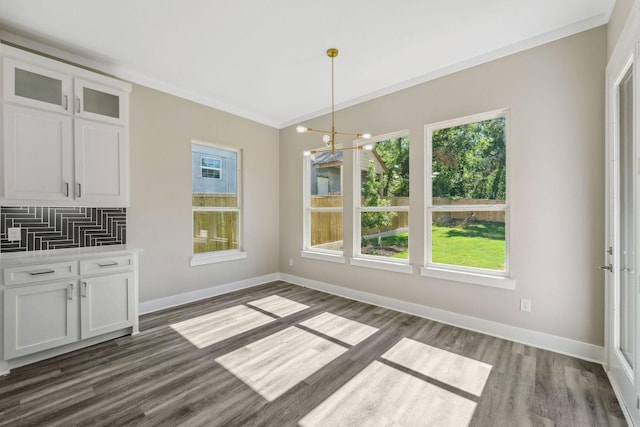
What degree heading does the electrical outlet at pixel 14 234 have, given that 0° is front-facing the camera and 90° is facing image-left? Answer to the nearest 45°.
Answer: approximately 0°

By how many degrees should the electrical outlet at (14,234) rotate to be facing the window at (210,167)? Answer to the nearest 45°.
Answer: approximately 90° to its left

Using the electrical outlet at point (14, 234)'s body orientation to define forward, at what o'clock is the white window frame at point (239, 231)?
The white window frame is roughly at 9 o'clock from the electrical outlet.

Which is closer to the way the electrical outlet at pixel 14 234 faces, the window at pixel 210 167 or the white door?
the white door

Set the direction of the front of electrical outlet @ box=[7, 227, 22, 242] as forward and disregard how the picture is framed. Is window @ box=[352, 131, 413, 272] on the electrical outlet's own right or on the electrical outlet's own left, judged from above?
on the electrical outlet's own left

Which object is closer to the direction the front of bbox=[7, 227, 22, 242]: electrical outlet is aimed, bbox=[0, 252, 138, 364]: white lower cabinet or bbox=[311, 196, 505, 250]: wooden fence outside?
the white lower cabinet

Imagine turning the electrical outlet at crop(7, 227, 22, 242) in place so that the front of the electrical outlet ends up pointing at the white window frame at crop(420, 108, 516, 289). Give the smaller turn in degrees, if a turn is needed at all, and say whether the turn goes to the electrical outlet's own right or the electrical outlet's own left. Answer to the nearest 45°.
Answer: approximately 45° to the electrical outlet's own left
